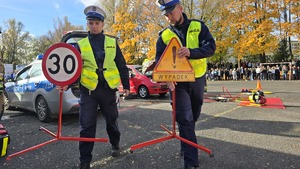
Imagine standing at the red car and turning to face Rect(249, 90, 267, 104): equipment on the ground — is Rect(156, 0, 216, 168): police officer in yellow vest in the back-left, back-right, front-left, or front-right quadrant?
front-right

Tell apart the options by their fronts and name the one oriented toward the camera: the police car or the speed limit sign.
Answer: the speed limit sign

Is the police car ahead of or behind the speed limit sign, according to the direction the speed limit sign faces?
behind

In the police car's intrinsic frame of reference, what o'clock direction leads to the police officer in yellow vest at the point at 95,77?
The police officer in yellow vest is roughly at 7 o'clock from the police car.

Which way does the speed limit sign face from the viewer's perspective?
toward the camera

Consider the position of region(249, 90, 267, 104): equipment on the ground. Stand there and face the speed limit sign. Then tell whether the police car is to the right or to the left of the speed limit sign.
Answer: right

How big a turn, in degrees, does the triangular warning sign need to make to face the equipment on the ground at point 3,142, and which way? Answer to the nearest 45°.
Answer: approximately 90° to its right

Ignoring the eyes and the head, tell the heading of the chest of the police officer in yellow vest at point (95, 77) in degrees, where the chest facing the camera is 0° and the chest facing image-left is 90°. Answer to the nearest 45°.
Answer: approximately 0°

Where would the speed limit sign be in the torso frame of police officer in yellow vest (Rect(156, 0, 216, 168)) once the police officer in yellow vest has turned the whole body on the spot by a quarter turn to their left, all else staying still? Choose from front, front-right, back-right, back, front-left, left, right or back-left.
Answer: back-right

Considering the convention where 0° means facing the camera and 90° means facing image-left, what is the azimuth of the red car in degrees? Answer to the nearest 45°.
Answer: approximately 315°

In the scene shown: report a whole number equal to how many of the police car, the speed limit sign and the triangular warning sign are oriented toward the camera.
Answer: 2

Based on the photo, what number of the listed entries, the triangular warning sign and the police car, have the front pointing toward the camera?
1

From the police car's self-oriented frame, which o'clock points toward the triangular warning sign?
The triangular warning sign is roughly at 7 o'clock from the police car.

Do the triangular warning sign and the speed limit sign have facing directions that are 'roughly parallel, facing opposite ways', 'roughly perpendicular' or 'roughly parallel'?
roughly parallel

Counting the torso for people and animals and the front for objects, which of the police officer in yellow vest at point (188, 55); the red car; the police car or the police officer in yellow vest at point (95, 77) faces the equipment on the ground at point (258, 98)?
the red car

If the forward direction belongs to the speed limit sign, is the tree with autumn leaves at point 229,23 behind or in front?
behind
